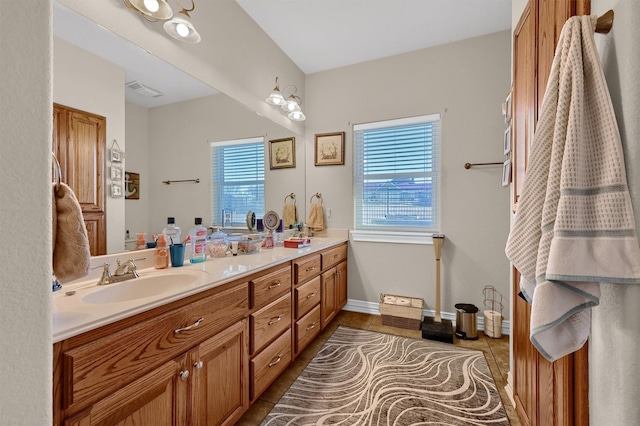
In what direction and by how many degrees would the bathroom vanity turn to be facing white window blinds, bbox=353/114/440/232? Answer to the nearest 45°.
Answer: approximately 90° to its left

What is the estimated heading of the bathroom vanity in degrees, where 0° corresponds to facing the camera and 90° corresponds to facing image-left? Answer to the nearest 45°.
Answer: approximately 315°

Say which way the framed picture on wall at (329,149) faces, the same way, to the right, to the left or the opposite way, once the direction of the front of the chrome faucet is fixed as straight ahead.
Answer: to the right

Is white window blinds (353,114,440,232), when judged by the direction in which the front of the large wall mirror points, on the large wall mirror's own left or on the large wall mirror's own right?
on the large wall mirror's own left

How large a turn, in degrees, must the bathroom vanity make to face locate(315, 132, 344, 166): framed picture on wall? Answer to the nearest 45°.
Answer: approximately 90° to its left

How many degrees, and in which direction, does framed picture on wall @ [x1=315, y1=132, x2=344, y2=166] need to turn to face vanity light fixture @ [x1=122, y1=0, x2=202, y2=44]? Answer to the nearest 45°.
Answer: approximately 45° to its right

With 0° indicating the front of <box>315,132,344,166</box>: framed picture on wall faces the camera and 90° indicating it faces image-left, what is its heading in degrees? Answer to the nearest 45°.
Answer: approximately 0°

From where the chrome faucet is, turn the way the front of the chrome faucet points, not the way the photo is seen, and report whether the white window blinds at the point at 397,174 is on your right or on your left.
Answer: on your left

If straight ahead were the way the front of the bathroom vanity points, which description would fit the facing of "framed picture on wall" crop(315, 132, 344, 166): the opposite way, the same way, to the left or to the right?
to the right
